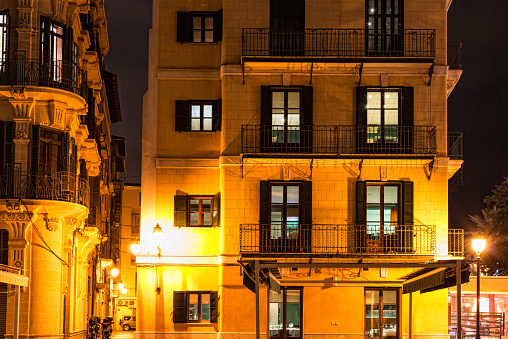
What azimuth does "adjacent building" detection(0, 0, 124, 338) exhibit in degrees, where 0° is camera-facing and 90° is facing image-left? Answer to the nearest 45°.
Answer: approximately 315°

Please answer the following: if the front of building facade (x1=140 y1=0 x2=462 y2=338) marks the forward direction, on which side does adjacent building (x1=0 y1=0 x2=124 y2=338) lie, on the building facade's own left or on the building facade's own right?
on the building facade's own right

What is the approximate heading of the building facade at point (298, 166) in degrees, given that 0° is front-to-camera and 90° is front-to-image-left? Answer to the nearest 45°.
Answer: approximately 0°

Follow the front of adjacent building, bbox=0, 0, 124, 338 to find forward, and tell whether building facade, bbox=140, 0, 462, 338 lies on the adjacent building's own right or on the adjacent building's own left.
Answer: on the adjacent building's own left
